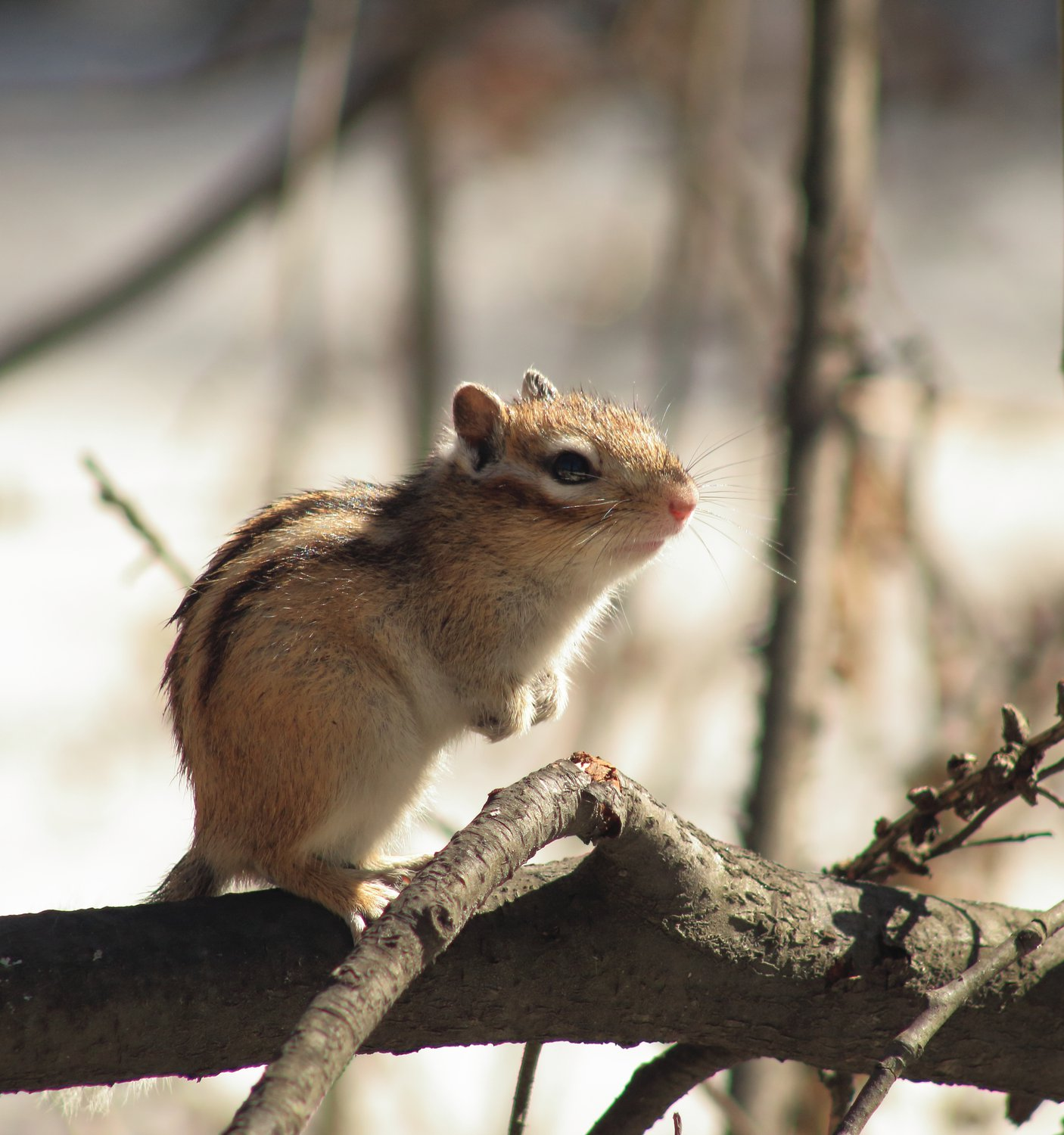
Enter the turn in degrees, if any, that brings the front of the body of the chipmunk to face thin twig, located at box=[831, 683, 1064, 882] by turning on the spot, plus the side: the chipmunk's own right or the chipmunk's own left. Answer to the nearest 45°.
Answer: approximately 45° to the chipmunk's own right

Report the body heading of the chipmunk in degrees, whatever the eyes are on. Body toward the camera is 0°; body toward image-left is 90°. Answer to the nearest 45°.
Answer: approximately 270°

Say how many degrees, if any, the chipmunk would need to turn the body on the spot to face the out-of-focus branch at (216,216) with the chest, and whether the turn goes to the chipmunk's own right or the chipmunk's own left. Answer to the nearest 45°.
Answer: approximately 135° to the chipmunk's own left
